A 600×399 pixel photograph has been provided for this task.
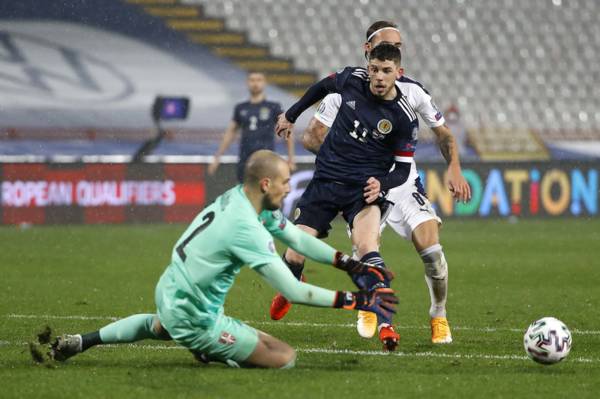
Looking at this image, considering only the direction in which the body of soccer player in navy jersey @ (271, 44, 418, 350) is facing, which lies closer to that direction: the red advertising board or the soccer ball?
the soccer ball

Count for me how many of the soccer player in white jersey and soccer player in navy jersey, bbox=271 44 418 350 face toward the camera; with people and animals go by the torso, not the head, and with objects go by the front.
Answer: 2

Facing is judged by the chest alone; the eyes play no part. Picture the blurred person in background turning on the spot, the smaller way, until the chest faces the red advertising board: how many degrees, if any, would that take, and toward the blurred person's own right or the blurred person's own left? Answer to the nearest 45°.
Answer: approximately 135° to the blurred person's own right

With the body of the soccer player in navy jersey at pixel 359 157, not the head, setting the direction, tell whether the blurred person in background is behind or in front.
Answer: behind

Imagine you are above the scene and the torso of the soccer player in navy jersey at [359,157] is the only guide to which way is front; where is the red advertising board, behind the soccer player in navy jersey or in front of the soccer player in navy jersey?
behind

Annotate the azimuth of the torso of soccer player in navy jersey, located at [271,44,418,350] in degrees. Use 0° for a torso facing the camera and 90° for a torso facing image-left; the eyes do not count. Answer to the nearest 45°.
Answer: approximately 0°

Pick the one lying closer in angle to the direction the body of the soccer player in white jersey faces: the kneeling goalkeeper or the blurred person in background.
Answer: the kneeling goalkeeper
